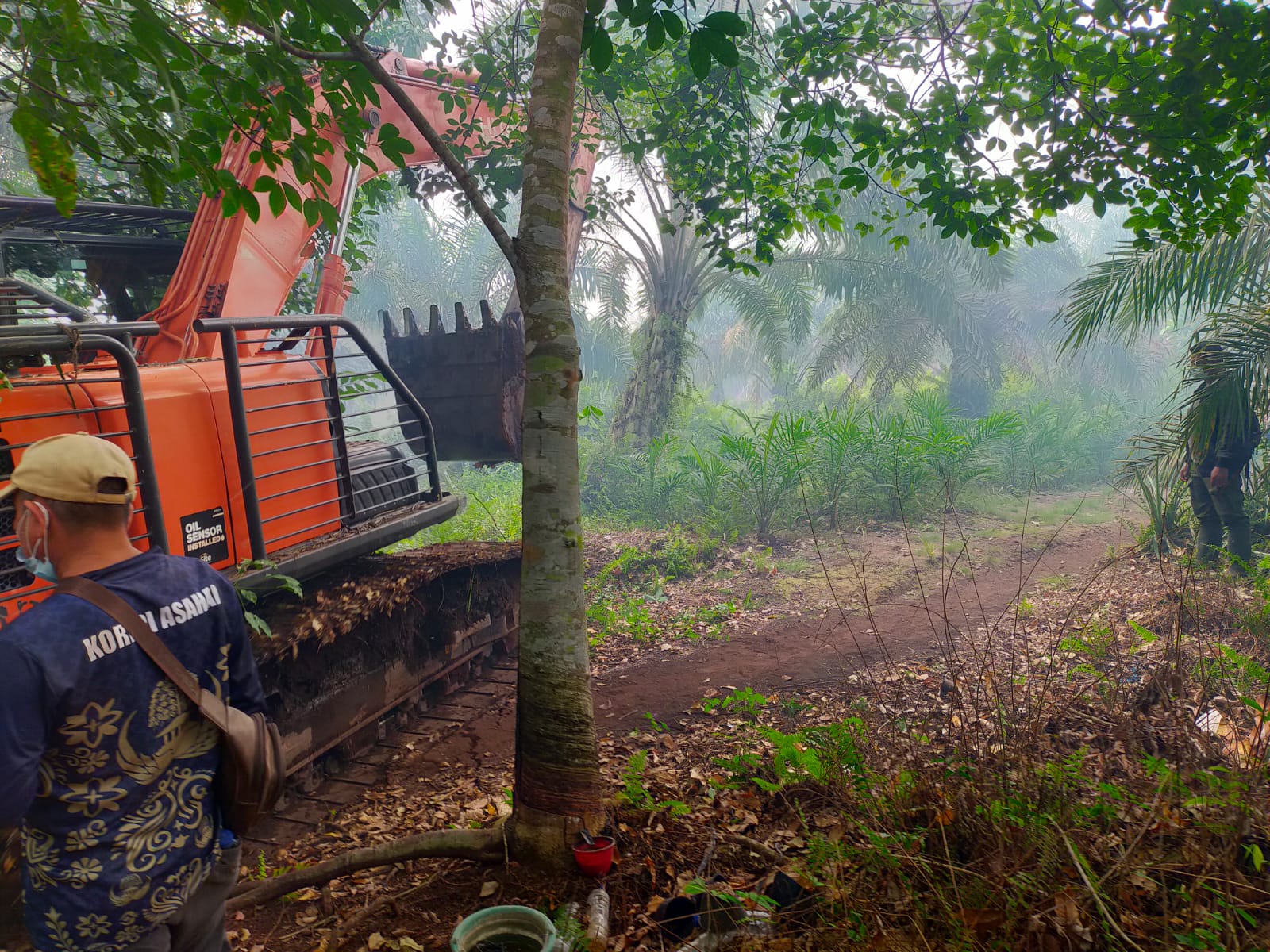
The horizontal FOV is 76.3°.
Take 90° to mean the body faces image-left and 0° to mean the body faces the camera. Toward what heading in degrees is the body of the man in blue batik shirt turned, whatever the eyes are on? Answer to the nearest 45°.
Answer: approximately 135°

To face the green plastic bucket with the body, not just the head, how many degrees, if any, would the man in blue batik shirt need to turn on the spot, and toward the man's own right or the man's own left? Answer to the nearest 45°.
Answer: approximately 135° to the man's own right

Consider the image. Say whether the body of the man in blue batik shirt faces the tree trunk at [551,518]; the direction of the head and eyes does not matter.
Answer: no

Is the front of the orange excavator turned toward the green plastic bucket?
no

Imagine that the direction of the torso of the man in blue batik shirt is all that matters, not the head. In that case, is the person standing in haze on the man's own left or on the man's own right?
on the man's own right

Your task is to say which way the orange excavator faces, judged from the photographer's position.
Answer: facing away from the viewer and to the right of the viewer

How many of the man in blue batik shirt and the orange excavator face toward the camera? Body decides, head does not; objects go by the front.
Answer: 0

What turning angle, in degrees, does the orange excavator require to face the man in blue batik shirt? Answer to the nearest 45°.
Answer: approximately 135° to its right

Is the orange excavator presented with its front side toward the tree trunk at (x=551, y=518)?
no
